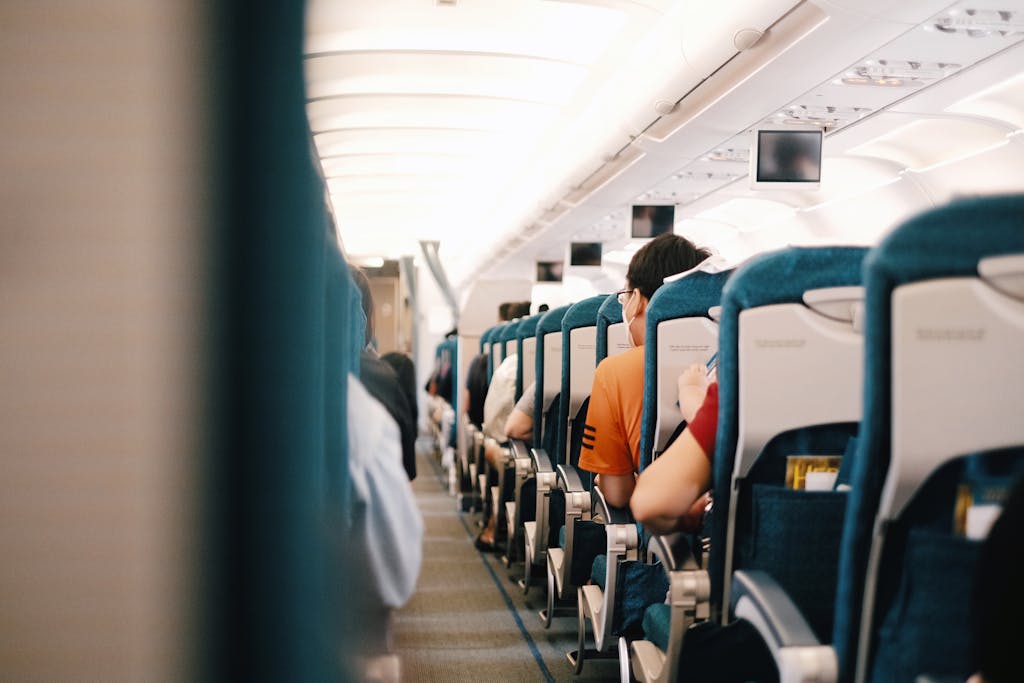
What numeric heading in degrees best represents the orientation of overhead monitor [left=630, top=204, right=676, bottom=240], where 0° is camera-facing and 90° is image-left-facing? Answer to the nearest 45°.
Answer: approximately 0°

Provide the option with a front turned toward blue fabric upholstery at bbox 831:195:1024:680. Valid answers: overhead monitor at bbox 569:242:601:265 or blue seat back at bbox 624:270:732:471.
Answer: the overhead monitor

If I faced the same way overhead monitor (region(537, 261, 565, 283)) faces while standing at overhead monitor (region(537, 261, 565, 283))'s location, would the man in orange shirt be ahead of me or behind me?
ahead

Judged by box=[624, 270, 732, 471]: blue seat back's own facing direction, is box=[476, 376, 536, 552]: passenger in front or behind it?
in front

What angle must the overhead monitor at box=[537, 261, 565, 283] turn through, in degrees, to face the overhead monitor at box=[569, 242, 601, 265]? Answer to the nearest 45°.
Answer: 0° — it already faces it

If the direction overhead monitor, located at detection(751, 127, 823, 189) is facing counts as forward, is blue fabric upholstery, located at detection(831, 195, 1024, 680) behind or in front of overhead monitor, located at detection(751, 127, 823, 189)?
in front

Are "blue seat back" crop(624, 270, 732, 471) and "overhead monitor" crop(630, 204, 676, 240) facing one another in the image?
yes

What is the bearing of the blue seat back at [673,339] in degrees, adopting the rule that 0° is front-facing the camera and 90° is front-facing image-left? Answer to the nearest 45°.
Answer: approximately 180°
